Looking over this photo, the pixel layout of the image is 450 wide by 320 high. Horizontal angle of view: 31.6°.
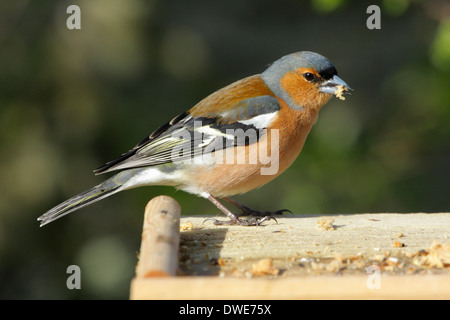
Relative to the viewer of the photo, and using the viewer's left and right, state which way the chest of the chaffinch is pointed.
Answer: facing to the right of the viewer
